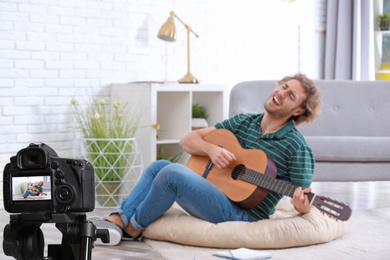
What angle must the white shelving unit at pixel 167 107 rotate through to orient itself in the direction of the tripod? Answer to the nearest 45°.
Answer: approximately 45° to its right

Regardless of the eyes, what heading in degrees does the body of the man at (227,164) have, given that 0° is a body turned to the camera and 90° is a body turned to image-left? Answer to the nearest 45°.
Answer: approximately 45°

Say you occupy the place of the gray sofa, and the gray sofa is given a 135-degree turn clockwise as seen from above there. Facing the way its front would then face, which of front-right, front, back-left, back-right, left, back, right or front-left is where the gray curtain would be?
front-right

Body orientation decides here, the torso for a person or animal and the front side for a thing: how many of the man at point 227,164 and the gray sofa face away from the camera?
0

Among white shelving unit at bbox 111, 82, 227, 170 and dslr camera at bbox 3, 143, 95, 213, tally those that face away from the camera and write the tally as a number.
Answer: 1

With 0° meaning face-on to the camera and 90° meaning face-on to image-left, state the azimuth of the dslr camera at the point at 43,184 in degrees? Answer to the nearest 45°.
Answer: approximately 180°

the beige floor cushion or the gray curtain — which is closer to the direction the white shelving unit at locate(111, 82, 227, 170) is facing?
the beige floor cushion

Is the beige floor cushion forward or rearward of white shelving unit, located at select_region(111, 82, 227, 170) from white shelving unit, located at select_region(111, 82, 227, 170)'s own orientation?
forward

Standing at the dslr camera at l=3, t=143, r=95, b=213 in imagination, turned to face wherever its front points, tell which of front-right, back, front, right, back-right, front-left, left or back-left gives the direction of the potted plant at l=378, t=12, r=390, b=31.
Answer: front-right

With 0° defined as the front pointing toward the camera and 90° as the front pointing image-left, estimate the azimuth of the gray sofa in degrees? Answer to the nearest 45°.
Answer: approximately 0°
